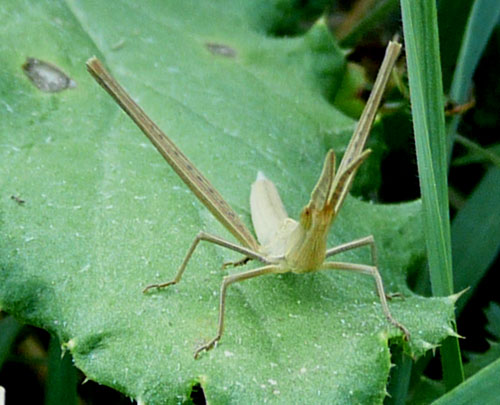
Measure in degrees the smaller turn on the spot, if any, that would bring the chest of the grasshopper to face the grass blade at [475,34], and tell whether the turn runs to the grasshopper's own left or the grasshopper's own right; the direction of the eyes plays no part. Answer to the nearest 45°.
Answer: approximately 135° to the grasshopper's own left

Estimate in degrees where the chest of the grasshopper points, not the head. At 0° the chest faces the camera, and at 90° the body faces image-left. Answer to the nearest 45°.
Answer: approximately 315°
